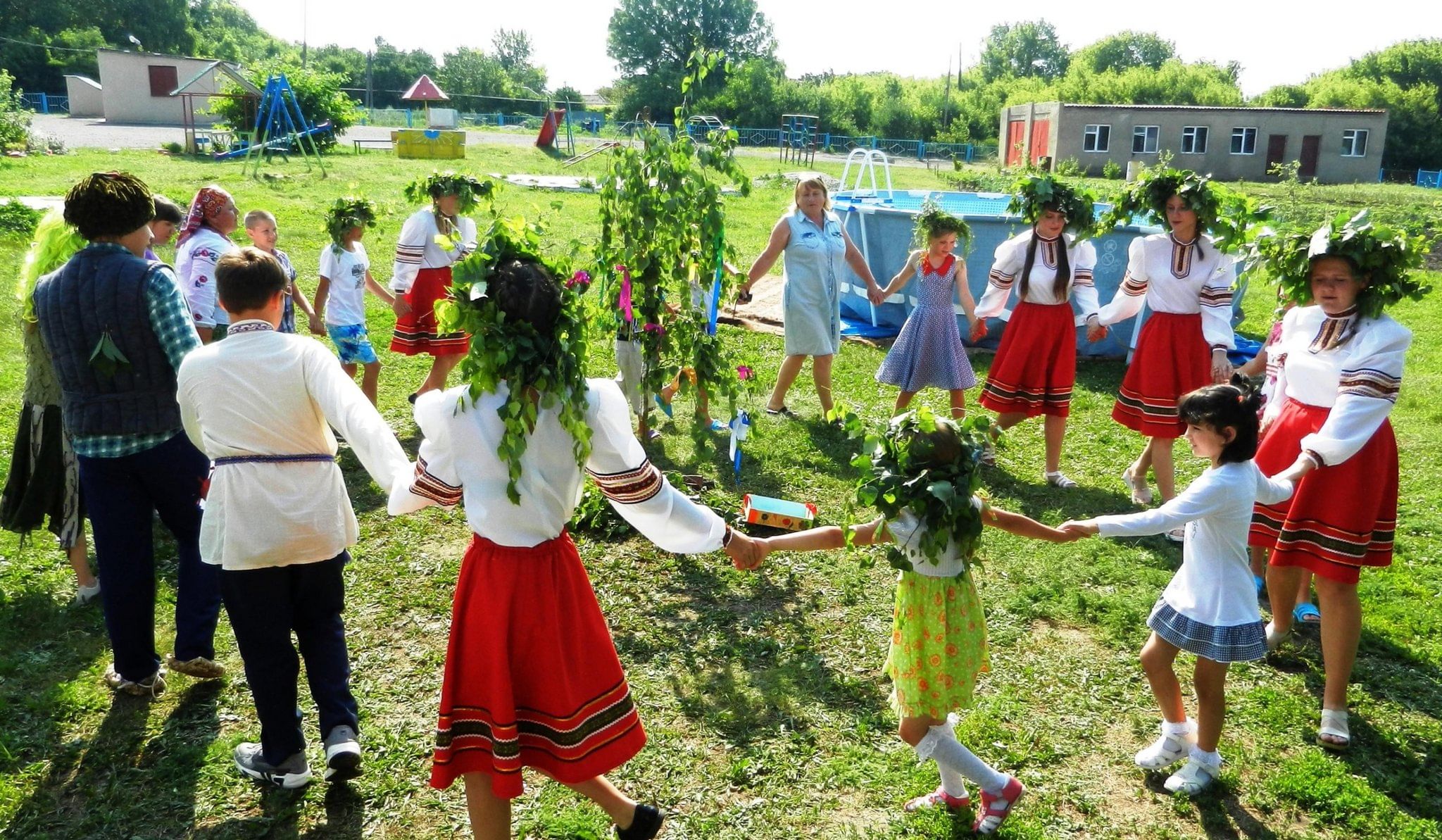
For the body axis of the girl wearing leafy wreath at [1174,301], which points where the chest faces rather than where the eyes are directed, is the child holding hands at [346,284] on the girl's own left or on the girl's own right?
on the girl's own right

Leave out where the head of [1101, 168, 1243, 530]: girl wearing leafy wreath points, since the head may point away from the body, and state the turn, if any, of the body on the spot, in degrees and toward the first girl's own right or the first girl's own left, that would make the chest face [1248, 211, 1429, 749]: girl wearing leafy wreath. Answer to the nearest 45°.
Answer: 0° — they already face them

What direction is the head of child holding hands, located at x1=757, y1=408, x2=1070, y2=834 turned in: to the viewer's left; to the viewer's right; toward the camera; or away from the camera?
away from the camera

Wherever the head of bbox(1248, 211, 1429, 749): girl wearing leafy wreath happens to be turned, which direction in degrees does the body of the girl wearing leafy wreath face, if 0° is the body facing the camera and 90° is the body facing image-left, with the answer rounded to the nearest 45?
approximately 45°

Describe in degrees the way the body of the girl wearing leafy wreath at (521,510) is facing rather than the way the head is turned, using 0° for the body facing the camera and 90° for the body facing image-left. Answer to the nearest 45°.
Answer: approximately 180°

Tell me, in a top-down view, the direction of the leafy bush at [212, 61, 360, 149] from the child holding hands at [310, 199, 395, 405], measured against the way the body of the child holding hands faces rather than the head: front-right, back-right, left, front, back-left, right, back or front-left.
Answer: back-left

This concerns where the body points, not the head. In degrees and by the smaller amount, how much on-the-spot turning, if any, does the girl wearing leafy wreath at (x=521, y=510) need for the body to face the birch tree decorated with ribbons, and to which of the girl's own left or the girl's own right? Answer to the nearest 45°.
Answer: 0° — they already face it

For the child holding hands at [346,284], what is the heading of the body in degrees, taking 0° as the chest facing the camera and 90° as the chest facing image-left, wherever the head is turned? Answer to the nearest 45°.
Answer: approximately 315°

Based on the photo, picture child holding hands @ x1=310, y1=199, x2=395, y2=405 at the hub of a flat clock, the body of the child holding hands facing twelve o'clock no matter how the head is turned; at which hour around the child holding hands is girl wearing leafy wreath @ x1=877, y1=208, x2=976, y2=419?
The girl wearing leafy wreath is roughly at 11 o'clock from the child holding hands.

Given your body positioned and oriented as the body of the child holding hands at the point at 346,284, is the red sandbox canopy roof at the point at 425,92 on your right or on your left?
on your left

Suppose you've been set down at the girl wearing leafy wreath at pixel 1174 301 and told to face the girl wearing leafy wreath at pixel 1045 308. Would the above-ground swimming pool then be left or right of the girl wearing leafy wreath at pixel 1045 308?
right

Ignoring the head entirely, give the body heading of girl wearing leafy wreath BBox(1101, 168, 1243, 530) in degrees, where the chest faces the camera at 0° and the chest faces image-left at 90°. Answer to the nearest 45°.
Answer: approximately 0°

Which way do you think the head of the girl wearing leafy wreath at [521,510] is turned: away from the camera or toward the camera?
away from the camera

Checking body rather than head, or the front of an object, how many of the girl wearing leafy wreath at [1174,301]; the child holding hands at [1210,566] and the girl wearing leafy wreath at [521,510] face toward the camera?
1

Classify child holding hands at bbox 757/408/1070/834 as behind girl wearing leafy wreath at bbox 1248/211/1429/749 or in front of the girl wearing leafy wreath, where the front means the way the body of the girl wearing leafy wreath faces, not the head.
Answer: in front
